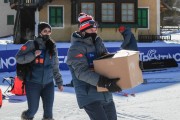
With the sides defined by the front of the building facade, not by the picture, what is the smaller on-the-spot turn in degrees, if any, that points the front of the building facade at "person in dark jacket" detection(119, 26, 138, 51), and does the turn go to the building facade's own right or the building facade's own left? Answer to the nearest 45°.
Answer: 0° — it already faces them

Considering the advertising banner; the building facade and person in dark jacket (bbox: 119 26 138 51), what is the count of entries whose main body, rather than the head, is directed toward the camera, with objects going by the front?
2

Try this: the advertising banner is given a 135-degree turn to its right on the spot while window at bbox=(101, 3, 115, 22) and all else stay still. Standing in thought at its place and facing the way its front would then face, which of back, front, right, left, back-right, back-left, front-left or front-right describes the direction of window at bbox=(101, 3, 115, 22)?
front-right

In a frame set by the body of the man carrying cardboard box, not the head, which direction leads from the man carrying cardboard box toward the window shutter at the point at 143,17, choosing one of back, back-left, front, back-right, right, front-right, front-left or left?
back-left

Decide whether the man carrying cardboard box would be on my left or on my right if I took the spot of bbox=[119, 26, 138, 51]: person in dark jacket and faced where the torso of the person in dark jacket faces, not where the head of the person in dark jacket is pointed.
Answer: on my left
